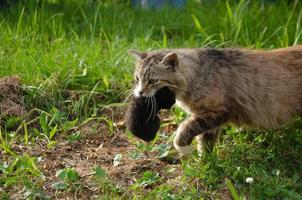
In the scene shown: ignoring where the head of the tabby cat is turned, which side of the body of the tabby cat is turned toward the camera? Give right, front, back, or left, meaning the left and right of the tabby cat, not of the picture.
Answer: left
